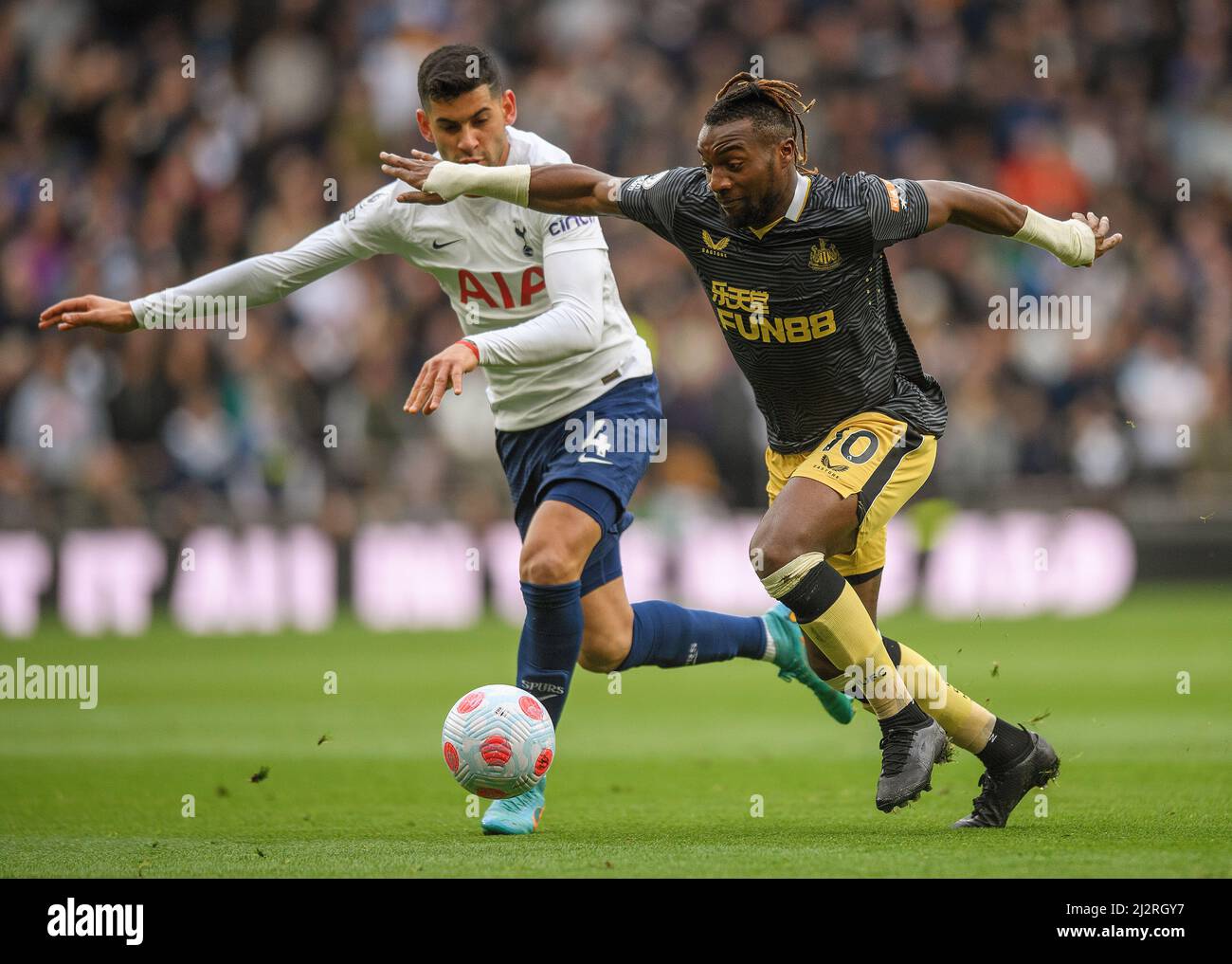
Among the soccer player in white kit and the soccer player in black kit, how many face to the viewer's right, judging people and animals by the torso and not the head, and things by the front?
0

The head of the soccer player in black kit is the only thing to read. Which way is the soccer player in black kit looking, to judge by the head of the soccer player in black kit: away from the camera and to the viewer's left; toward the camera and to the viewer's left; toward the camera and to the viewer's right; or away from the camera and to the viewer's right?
toward the camera and to the viewer's left

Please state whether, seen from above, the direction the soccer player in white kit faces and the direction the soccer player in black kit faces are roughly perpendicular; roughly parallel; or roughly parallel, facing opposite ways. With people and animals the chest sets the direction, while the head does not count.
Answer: roughly parallel

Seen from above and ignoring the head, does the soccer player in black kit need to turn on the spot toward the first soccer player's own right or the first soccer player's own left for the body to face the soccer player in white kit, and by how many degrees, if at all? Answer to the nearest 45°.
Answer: approximately 90° to the first soccer player's own right

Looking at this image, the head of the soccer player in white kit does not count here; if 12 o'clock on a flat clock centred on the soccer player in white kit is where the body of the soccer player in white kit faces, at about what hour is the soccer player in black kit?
The soccer player in black kit is roughly at 9 o'clock from the soccer player in white kit.

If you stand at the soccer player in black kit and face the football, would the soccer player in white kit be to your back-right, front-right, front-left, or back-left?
front-right

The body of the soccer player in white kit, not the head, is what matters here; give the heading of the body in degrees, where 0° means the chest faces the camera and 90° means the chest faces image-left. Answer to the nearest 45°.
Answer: approximately 45°
